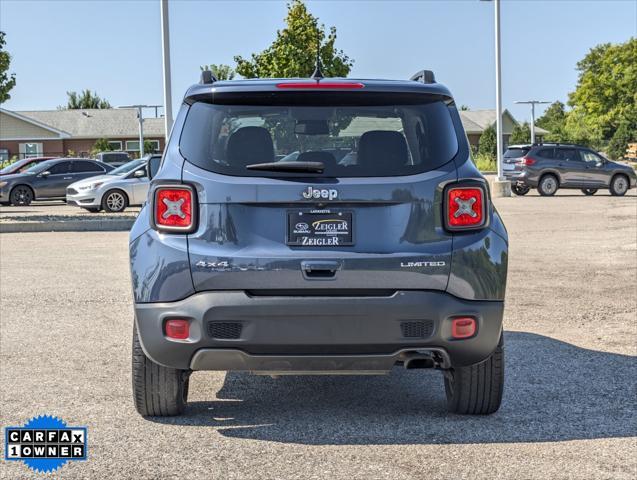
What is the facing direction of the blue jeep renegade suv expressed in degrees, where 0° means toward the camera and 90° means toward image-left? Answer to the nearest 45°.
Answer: approximately 180°

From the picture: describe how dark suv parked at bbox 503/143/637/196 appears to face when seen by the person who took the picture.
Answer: facing away from the viewer and to the right of the viewer

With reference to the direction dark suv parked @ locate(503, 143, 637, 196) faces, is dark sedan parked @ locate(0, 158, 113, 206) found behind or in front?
behind

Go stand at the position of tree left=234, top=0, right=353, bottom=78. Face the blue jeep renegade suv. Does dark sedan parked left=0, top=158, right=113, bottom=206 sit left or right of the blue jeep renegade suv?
right

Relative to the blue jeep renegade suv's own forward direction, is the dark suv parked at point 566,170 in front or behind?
in front

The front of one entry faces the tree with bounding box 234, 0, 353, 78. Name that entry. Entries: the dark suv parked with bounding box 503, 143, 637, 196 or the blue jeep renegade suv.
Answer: the blue jeep renegade suv

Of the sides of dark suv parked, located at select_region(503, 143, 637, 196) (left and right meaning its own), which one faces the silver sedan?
back

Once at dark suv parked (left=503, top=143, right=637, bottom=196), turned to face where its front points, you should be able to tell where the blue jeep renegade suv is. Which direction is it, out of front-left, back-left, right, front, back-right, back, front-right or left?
back-right

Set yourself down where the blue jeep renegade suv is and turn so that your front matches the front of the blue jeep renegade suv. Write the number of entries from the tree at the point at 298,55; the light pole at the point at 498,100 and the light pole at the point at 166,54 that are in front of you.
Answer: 3

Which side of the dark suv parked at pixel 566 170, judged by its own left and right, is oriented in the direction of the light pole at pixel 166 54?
back

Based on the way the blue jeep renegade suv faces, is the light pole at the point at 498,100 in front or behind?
in front

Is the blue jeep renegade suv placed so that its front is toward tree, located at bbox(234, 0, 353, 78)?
yes

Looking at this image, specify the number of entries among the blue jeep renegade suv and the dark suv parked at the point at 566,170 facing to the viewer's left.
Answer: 0

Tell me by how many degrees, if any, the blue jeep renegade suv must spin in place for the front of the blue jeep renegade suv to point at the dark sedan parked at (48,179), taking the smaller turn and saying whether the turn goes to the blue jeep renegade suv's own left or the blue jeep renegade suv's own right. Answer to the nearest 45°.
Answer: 0° — it already faces it
